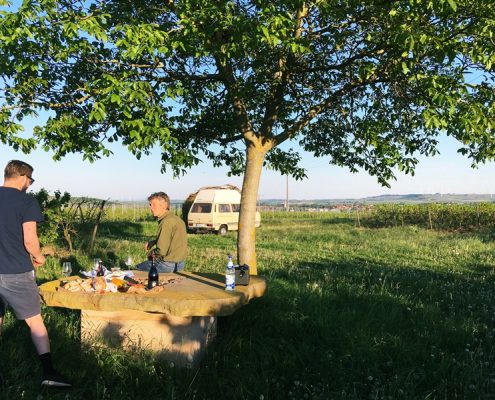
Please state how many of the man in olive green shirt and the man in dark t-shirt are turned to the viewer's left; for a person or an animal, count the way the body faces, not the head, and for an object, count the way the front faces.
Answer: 1

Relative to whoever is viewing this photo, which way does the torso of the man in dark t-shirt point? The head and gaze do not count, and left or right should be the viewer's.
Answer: facing away from the viewer and to the right of the viewer

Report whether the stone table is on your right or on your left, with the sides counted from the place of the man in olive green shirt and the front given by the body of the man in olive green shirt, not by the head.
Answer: on your left

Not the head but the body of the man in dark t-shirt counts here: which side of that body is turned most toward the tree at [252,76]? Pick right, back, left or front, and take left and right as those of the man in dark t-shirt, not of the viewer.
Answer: front

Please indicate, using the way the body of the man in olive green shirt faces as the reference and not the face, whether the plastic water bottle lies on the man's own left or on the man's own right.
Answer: on the man's own left

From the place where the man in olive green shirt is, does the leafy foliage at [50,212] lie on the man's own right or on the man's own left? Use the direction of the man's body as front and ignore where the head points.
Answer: on the man's own right

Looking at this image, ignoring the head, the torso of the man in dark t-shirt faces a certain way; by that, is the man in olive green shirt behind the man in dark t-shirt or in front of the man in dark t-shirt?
in front

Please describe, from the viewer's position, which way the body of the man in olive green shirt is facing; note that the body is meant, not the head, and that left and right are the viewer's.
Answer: facing to the left of the viewer

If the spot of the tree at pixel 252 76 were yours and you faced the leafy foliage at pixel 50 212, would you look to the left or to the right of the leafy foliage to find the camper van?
right

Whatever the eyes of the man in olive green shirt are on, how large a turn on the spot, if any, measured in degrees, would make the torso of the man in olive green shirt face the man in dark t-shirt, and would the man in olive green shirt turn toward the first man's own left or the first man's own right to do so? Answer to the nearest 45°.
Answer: approximately 45° to the first man's own left

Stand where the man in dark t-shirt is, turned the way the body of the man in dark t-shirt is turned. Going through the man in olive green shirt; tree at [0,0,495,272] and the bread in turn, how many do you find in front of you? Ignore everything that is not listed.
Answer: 3

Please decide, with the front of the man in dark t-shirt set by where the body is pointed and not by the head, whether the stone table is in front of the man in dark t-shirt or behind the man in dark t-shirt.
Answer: in front

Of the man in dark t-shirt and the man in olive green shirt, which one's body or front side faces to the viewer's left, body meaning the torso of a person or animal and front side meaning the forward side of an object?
the man in olive green shirt

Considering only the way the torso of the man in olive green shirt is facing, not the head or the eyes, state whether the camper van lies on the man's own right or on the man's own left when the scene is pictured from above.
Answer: on the man's own right

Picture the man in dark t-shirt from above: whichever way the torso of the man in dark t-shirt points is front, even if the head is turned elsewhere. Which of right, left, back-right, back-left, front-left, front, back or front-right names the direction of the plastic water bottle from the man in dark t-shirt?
front-right
